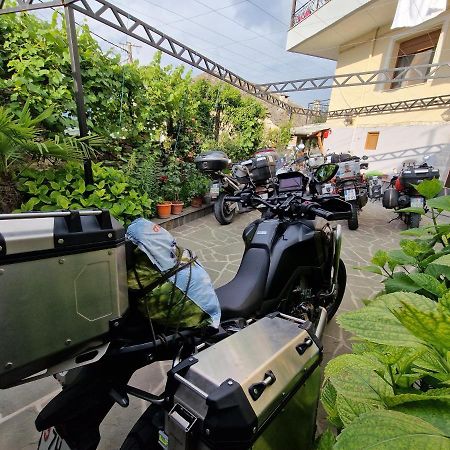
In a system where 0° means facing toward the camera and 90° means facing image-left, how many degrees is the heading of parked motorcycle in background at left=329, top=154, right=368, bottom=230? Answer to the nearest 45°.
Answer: approximately 180°

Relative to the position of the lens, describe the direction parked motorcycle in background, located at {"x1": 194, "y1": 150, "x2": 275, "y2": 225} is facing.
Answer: facing away from the viewer and to the right of the viewer

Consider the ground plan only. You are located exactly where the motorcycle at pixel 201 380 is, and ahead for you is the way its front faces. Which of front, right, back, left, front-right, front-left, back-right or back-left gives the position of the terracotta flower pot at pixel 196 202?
front-left

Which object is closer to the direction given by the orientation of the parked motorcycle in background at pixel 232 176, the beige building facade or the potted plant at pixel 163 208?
the beige building facade

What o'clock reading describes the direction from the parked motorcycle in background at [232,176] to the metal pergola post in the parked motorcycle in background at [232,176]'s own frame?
The metal pergola post is roughly at 7 o'clock from the parked motorcycle in background.

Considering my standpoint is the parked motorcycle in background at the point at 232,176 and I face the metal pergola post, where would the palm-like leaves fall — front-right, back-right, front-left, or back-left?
front-left

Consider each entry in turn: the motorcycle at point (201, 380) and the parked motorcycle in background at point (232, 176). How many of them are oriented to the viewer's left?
0

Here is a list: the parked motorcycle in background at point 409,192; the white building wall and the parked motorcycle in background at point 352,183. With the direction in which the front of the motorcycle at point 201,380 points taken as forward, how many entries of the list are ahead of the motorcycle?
3

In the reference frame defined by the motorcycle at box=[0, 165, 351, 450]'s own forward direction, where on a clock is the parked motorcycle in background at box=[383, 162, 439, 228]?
The parked motorcycle in background is roughly at 12 o'clock from the motorcycle.

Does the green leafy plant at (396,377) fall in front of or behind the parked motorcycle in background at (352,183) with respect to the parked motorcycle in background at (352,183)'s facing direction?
behind

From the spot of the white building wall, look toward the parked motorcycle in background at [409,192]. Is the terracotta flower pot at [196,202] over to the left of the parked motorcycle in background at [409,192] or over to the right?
right

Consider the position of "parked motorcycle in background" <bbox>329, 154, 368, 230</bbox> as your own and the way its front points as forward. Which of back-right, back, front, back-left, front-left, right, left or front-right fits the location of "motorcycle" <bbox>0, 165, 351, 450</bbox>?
back

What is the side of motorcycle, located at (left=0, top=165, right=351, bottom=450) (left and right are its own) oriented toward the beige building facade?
front

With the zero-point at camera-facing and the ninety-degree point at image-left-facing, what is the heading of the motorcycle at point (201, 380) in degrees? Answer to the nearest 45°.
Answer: approximately 225°

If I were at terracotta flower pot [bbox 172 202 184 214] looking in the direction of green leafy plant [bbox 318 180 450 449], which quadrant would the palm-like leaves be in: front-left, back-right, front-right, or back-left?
front-right

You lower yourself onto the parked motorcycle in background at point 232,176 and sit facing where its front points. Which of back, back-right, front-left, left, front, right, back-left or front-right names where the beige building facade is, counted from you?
front

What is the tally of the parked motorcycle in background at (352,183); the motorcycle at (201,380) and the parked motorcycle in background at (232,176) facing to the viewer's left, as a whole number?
0
